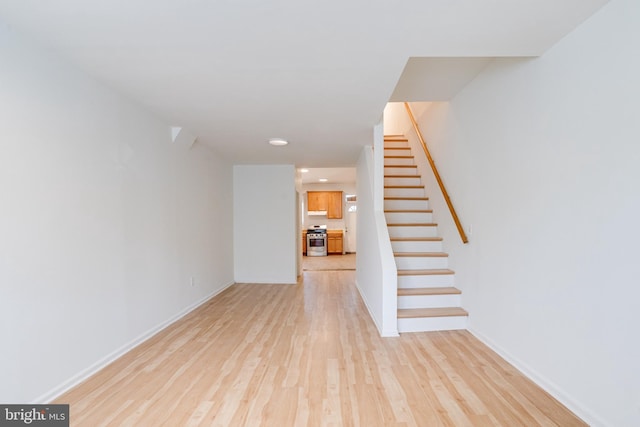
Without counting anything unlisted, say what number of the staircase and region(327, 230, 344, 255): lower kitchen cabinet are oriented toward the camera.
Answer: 2

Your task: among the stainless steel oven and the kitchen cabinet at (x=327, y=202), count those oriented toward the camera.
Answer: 2

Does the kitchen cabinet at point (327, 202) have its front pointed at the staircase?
yes

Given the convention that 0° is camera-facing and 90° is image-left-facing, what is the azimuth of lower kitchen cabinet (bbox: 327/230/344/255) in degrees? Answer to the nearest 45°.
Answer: approximately 0°

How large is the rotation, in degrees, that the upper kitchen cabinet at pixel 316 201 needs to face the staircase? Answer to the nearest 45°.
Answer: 0° — it already faces it
